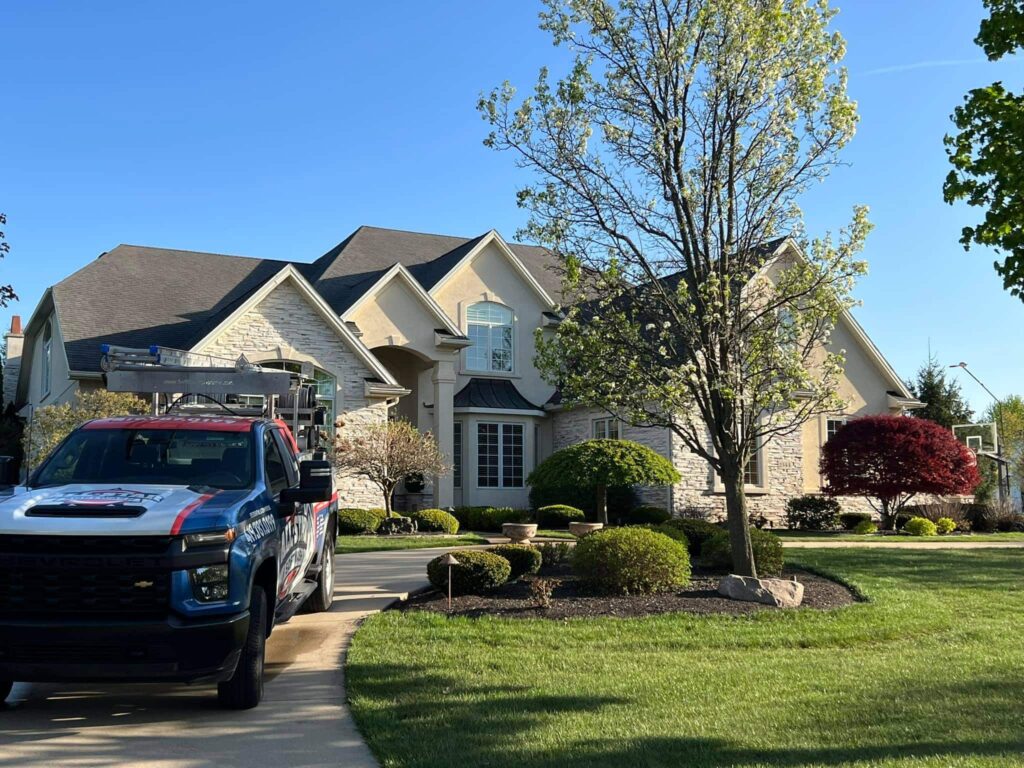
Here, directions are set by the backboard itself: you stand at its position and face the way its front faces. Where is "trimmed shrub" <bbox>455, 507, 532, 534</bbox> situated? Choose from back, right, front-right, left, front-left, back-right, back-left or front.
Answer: front

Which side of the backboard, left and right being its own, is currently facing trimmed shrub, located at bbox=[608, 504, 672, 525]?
front

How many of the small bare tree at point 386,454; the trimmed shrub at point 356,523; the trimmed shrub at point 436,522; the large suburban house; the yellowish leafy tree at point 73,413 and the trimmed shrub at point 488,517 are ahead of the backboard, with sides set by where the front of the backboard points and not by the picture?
6

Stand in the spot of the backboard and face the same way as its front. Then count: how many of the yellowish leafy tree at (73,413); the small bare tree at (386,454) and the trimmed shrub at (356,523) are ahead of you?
3

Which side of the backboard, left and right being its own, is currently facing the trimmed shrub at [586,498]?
front

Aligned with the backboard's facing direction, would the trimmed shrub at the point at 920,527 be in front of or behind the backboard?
in front

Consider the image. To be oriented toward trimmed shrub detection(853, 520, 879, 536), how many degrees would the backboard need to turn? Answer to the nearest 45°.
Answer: approximately 45° to its left

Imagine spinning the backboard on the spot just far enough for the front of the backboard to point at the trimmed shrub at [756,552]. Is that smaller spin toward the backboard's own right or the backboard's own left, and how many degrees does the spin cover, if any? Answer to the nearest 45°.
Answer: approximately 45° to the backboard's own left

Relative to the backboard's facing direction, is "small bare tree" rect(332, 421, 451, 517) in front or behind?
in front

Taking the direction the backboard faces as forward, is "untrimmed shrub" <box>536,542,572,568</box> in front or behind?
in front

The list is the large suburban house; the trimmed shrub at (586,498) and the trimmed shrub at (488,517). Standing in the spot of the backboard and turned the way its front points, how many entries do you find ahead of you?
3

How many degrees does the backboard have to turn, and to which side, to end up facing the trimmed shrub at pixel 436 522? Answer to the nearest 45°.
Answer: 0° — it already faces it

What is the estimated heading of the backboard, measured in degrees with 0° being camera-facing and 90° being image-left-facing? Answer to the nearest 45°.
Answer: approximately 45°

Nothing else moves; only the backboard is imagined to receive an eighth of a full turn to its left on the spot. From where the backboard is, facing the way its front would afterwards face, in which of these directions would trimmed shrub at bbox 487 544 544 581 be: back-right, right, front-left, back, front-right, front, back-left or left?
front

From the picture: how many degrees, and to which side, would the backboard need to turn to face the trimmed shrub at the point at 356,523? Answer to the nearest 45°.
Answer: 0° — it already faces it
